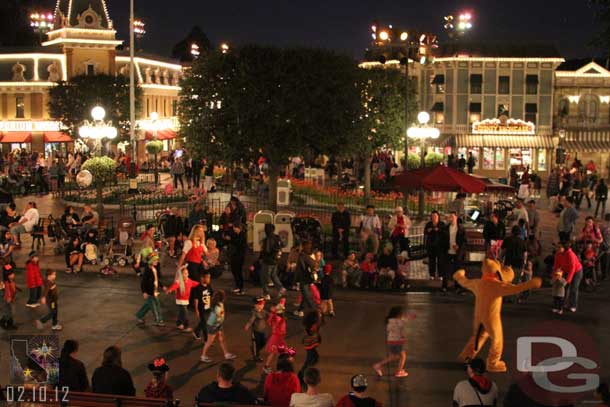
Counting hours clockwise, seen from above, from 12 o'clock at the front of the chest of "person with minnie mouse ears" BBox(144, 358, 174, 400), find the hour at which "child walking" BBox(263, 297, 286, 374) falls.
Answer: The child walking is roughly at 1 o'clock from the person with minnie mouse ears.

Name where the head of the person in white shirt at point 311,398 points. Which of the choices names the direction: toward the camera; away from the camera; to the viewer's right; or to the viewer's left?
away from the camera

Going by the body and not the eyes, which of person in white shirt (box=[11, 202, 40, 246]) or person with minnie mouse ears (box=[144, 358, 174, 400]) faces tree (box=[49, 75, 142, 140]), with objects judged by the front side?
the person with minnie mouse ears

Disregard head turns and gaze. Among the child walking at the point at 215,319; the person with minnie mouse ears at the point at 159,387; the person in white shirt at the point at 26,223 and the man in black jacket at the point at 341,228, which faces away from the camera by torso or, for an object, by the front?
the person with minnie mouse ears

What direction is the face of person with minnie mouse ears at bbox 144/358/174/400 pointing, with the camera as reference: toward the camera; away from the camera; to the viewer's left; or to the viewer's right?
away from the camera

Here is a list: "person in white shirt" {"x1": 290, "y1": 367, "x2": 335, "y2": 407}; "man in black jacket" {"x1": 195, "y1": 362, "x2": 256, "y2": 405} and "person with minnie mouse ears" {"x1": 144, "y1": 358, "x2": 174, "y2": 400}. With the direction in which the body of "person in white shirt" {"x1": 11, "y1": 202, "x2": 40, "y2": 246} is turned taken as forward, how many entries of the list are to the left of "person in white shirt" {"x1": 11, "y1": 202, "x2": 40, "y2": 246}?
3

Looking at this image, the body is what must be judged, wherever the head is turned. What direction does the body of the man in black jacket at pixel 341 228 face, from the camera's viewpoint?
toward the camera

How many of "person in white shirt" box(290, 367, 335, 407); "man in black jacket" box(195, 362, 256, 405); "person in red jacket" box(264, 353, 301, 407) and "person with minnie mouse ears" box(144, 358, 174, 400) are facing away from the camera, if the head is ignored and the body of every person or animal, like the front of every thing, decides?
4

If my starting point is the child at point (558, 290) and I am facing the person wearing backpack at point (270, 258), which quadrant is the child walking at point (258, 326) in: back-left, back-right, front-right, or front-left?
front-left

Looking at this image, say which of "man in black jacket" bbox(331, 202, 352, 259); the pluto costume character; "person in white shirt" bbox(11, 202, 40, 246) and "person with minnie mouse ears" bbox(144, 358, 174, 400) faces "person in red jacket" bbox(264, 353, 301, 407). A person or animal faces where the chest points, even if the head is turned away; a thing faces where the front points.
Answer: the man in black jacket

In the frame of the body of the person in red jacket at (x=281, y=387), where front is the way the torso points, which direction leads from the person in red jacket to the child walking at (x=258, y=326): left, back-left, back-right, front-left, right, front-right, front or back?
front

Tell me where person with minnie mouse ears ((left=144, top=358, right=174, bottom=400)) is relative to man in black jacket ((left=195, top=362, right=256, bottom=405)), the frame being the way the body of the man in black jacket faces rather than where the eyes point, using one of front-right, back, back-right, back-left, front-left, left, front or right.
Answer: front-left

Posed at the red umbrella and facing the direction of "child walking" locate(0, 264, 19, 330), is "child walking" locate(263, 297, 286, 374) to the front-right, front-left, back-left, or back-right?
front-left

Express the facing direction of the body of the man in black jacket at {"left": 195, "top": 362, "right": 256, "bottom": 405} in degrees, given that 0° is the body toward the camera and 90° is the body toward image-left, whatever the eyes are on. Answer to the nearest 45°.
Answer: approximately 180°

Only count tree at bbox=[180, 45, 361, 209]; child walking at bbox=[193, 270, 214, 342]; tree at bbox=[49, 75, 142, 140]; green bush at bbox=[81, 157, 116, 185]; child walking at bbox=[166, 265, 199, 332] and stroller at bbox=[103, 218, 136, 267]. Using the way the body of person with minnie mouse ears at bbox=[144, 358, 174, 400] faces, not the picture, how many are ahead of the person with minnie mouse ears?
6

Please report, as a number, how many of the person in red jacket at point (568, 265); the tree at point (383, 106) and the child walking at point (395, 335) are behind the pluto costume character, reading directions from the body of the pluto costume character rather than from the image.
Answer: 1

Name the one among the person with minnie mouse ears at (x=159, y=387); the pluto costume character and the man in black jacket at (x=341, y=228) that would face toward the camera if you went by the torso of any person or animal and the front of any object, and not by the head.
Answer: the man in black jacket
